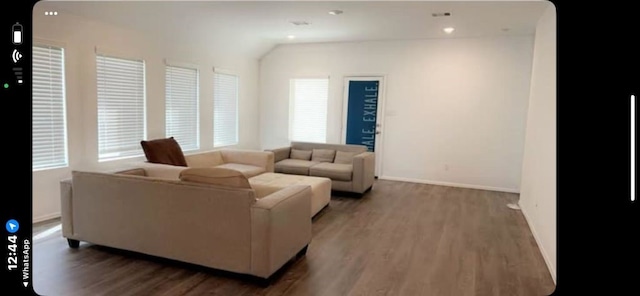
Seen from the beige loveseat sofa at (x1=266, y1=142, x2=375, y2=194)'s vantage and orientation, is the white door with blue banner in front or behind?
behind

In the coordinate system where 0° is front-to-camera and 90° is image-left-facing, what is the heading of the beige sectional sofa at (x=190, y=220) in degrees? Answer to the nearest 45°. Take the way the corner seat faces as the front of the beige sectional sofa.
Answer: approximately 225°

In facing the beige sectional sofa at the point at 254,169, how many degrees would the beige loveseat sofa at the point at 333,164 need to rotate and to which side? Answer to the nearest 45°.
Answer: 0° — it already faces it

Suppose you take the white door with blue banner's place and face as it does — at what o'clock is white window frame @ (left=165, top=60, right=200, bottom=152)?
The white window frame is roughly at 2 o'clock from the white door with blue banner.

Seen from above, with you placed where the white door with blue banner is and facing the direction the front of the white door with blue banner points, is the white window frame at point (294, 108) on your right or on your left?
on your right

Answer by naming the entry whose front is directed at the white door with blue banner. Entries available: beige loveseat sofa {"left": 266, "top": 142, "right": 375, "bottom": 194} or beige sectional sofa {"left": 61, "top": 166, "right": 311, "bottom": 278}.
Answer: beige sectional sofa {"left": 61, "top": 166, "right": 311, "bottom": 278}

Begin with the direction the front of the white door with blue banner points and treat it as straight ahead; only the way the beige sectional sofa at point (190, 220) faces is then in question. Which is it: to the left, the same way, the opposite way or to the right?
the opposite way

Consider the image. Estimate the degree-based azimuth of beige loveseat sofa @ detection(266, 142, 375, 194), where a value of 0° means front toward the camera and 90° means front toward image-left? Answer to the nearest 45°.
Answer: approximately 45°

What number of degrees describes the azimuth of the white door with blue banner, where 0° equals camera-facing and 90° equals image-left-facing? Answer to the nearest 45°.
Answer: approximately 0°

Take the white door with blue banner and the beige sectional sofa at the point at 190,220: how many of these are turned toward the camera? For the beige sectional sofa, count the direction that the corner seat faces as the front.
1

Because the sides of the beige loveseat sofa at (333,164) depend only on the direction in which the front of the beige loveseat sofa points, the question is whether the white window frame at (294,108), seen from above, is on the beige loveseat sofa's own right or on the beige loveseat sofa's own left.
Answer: on the beige loveseat sofa's own right
